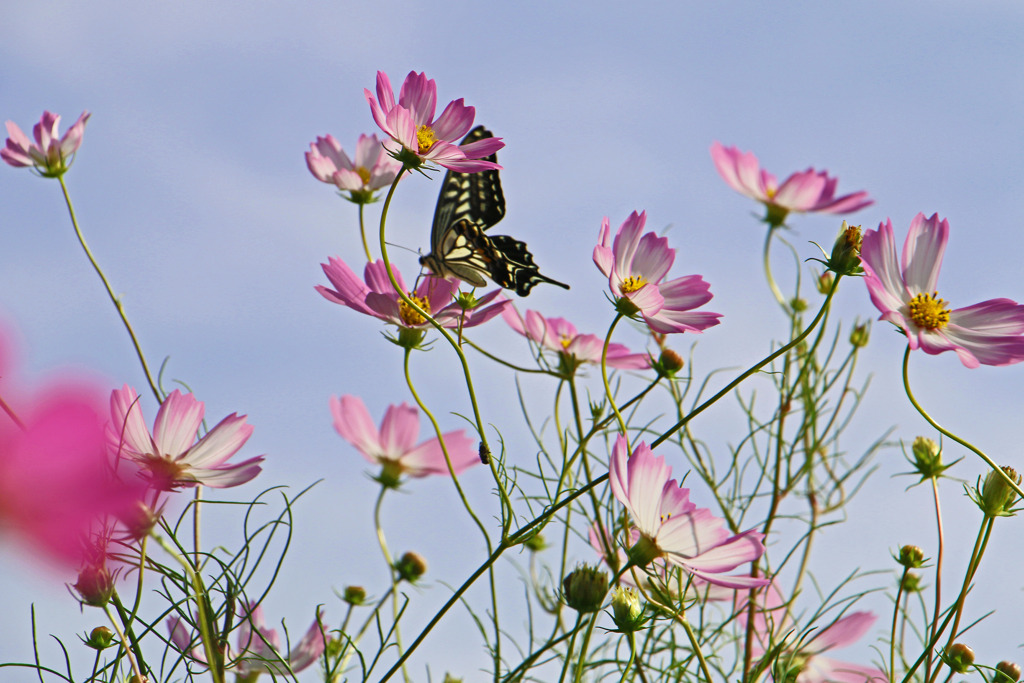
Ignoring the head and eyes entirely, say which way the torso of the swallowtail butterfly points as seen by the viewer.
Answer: to the viewer's left
